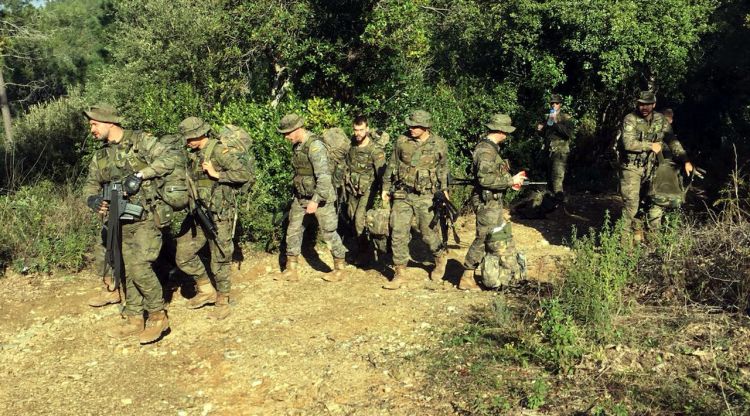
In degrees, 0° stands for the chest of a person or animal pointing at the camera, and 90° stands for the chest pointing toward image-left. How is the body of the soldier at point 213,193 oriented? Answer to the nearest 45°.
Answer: approximately 45°

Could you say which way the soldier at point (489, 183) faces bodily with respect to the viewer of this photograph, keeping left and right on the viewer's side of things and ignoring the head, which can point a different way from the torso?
facing to the right of the viewer

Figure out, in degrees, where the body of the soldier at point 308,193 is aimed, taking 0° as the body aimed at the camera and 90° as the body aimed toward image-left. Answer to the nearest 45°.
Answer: approximately 45°

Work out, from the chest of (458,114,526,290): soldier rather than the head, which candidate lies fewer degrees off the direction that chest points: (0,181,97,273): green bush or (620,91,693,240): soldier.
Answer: the soldier

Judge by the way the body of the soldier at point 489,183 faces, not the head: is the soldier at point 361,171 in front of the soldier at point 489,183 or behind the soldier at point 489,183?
behind

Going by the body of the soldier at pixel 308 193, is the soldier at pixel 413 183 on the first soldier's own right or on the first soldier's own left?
on the first soldier's own left

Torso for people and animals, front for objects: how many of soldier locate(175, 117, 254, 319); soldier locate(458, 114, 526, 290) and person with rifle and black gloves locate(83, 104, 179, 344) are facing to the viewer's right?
1

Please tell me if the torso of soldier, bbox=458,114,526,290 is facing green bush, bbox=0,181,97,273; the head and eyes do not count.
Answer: no

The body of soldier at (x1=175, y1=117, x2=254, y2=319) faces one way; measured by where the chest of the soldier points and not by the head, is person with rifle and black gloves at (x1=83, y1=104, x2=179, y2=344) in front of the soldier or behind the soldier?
in front

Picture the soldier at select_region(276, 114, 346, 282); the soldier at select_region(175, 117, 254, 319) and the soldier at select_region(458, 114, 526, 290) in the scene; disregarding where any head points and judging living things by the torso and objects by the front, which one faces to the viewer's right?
the soldier at select_region(458, 114, 526, 290)

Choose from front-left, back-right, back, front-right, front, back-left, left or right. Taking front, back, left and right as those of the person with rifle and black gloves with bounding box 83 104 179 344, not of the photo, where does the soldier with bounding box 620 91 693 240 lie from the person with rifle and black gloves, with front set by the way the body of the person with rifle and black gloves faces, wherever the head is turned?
back-left

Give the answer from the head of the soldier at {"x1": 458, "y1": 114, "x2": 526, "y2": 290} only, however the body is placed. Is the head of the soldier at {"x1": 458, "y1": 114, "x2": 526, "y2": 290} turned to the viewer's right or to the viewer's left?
to the viewer's right

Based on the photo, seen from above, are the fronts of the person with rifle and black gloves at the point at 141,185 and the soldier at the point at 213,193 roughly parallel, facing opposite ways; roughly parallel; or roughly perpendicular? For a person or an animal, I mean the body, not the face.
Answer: roughly parallel

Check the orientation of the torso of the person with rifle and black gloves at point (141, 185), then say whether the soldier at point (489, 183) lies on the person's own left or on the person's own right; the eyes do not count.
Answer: on the person's own left

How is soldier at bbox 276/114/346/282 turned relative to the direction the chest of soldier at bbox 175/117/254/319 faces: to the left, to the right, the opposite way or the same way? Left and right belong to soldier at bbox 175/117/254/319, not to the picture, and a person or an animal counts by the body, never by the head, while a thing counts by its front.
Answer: the same way

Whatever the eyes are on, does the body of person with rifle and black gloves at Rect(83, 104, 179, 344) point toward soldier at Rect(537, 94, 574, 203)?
no

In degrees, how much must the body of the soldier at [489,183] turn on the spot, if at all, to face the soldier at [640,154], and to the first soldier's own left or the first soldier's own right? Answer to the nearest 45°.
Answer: approximately 45° to the first soldier's own left
